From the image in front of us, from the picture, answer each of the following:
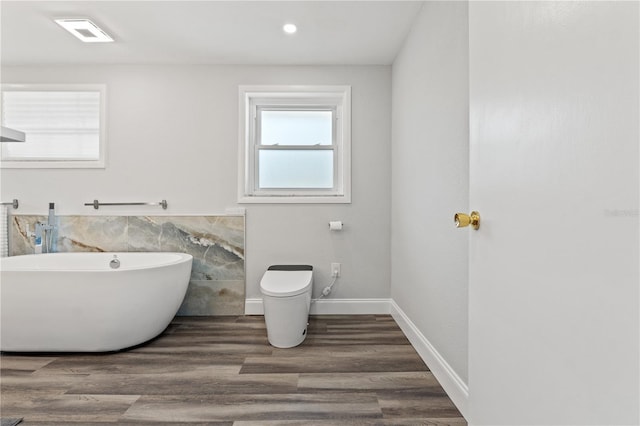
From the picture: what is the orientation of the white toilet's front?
toward the camera

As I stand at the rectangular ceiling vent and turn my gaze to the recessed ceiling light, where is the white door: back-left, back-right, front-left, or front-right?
front-right

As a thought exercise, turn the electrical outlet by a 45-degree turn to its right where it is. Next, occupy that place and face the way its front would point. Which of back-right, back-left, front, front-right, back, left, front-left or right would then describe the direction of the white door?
front-left

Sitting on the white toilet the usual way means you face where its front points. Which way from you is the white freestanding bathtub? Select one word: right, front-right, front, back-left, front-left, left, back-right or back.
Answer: right

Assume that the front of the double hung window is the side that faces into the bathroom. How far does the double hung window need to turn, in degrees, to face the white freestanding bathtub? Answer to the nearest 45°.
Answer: approximately 45° to its right

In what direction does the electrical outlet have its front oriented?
toward the camera

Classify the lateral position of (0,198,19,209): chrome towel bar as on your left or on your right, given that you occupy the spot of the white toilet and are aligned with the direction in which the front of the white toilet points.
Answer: on your right

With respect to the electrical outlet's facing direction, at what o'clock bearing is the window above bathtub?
The window above bathtub is roughly at 3 o'clock from the electrical outlet.

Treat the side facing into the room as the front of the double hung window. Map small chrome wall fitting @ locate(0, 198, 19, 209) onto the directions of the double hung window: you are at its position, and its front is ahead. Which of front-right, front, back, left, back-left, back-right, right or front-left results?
right

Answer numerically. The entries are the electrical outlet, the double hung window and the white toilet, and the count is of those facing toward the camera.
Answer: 3
